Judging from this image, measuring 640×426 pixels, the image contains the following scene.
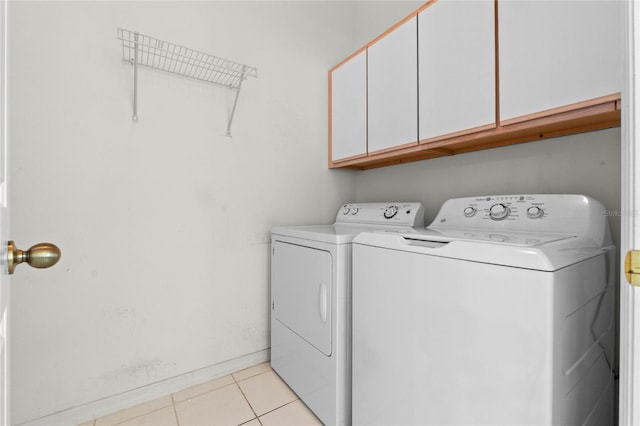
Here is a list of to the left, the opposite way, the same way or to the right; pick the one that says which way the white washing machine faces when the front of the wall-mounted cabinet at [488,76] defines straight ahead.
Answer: the same way

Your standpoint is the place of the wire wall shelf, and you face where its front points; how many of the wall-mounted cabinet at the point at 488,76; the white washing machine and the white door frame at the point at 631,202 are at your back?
0

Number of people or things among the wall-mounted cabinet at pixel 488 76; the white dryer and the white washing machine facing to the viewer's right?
0

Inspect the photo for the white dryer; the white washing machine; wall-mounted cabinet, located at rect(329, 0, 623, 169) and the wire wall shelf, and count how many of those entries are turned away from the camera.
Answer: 0

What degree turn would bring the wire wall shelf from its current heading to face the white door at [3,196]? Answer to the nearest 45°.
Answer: approximately 45° to its right

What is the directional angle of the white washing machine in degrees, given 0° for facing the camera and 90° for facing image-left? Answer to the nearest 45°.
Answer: approximately 45°

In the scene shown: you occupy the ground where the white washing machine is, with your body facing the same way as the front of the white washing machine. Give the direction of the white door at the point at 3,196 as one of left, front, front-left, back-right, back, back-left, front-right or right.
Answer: front

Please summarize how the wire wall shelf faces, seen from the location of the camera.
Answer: facing the viewer and to the right of the viewer

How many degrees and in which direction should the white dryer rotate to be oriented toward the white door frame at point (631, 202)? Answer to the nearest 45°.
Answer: approximately 90° to its left

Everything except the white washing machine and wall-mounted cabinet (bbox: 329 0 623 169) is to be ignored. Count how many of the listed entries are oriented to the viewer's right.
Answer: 0

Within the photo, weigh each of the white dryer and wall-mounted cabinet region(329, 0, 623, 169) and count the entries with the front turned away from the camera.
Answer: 0

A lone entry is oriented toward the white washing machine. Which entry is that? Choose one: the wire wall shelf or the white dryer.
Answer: the wire wall shelf

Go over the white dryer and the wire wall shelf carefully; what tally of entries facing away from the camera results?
0

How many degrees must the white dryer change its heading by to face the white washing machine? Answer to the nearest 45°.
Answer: approximately 90° to its left

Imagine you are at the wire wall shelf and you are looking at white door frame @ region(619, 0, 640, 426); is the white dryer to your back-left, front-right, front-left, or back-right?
front-left

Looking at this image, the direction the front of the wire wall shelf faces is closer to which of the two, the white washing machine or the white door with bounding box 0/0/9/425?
the white washing machine

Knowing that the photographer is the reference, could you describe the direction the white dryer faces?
facing the viewer and to the left of the viewer
